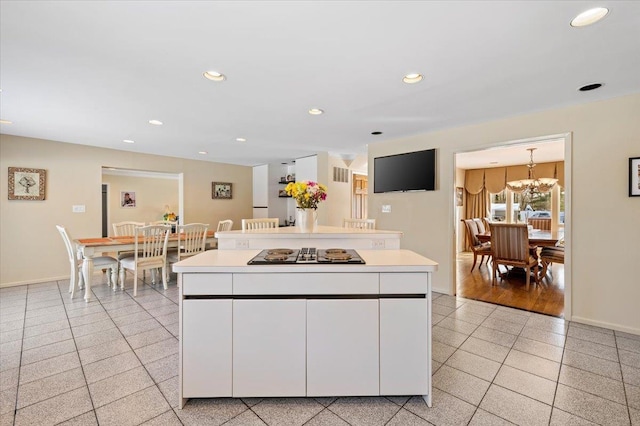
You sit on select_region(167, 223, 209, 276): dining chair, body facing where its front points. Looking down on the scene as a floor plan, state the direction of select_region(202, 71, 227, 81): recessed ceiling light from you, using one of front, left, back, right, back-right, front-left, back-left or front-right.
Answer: back-left

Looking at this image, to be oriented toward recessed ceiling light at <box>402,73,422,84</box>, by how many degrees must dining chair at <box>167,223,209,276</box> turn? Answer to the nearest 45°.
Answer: approximately 180°

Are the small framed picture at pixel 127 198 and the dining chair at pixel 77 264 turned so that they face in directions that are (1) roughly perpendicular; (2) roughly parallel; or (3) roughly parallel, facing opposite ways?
roughly perpendicular

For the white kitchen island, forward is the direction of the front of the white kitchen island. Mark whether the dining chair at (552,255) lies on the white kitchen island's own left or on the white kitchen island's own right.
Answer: on the white kitchen island's own left

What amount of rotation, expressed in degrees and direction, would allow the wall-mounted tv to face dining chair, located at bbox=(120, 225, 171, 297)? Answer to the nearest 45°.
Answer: approximately 45° to its right

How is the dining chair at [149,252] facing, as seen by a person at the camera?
facing away from the viewer and to the left of the viewer

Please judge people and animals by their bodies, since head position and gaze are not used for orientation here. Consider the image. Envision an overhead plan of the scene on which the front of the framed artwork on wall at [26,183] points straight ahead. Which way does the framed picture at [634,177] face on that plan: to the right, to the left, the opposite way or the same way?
to the right

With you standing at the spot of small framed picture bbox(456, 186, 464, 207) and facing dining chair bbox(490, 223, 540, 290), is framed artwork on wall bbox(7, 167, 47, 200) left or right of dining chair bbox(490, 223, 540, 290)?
right

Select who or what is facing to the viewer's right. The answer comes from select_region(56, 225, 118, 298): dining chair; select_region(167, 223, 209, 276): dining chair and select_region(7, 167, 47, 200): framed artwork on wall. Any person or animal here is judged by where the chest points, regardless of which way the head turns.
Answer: select_region(56, 225, 118, 298): dining chair

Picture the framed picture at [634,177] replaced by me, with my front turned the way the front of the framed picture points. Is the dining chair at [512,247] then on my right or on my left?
on my right

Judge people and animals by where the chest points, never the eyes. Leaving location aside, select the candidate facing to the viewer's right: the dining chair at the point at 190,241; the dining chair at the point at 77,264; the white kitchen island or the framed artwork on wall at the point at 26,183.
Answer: the dining chair at the point at 77,264

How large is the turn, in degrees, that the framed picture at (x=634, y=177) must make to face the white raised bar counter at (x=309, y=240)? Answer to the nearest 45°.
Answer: approximately 45° to its right

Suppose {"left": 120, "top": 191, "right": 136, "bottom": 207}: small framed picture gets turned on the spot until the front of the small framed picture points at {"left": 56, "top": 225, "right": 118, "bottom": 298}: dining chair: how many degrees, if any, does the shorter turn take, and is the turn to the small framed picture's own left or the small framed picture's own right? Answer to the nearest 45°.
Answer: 0° — it already faces it

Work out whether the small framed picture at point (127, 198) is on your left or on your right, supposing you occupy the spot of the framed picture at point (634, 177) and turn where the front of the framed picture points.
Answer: on your right

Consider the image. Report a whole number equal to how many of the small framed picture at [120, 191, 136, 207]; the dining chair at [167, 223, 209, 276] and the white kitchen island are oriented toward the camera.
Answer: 2
